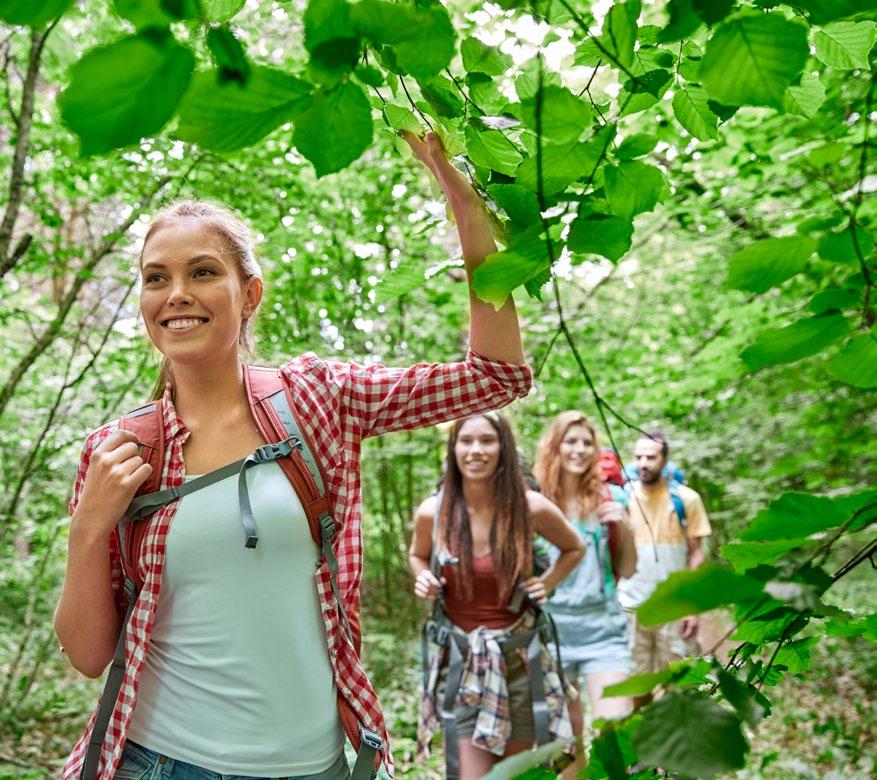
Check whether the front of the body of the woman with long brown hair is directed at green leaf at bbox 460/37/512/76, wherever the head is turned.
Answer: yes

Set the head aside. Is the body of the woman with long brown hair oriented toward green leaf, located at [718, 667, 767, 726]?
yes

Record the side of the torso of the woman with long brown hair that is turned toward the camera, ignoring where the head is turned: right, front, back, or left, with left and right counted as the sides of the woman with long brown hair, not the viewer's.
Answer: front

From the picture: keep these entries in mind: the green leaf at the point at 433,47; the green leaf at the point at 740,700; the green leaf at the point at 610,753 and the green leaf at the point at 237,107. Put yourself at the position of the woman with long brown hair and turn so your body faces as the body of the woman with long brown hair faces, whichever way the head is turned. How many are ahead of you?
4

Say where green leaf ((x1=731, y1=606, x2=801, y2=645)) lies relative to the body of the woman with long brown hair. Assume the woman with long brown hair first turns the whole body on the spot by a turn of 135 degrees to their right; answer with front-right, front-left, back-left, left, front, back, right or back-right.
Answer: back-left

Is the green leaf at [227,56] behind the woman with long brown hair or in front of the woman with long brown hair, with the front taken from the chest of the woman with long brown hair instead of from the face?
in front

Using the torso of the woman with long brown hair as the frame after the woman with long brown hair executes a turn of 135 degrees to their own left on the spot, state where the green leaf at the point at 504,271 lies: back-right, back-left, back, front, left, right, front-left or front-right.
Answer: back-right

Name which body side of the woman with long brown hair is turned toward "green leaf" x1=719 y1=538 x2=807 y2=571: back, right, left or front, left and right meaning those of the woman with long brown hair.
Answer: front

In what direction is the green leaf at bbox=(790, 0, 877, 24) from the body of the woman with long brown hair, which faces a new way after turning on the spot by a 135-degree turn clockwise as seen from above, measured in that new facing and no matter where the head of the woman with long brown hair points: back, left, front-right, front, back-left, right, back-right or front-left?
back-left

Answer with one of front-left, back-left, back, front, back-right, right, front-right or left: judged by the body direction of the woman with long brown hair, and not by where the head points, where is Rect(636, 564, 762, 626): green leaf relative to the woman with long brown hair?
front

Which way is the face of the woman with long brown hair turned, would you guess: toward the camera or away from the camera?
toward the camera

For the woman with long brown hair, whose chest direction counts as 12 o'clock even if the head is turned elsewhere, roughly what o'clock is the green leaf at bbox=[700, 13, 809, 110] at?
The green leaf is roughly at 12 o'clock from the woman with long brown hair.

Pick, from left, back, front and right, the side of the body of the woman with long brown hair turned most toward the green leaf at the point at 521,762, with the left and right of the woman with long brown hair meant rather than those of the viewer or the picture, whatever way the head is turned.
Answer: front

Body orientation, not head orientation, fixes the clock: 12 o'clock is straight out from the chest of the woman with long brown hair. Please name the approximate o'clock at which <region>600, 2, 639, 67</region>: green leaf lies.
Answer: The green leaf is roughly at 12 o'clock from the woman with long brown hair.

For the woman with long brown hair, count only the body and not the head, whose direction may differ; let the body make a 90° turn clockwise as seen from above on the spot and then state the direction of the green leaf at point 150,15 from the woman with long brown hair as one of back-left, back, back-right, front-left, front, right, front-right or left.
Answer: left

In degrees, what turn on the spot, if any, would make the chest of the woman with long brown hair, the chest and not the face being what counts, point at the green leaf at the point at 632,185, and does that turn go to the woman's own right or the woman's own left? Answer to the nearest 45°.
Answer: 0° — they already face it

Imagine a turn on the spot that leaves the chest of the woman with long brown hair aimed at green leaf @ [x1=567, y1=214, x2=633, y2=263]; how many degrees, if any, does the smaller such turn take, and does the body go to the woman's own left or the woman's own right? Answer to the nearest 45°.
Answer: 0° — they already face it

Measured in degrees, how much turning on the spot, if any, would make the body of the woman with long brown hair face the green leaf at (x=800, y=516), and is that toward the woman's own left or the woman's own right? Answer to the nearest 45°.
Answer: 0° — they already face it

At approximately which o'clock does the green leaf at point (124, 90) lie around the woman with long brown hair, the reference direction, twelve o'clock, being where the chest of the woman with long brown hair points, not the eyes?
The green leaf is roughly at 12 o'clock from the woman with long brown hair.
